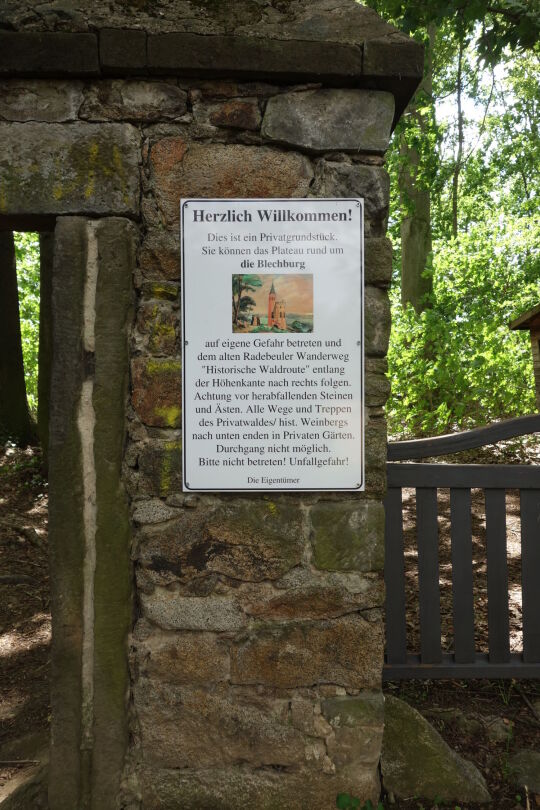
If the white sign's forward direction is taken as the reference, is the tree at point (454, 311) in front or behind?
behind

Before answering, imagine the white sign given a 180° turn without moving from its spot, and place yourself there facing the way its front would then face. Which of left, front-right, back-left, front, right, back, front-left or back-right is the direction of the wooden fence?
front-right

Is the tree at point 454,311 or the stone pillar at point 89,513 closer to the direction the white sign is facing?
the stone pillar

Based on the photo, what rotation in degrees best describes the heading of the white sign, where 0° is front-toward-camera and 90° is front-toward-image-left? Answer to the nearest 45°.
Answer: approximately 0°

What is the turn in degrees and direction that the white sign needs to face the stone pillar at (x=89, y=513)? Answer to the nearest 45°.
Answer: approximately 90° to its right
